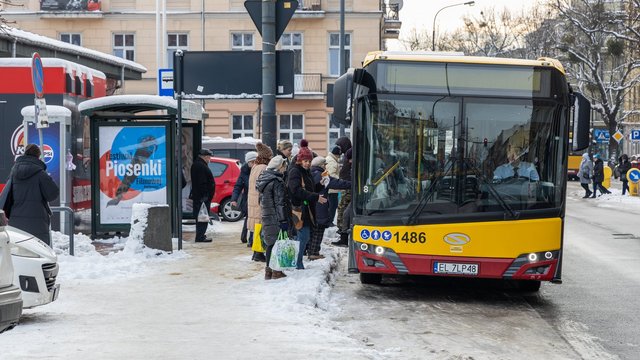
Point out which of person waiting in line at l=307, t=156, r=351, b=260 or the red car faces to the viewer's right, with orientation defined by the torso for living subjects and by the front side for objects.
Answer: the person waiting in line

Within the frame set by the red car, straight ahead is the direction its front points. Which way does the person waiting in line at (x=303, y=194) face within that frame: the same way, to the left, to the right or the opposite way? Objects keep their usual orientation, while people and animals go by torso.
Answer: the opposite way

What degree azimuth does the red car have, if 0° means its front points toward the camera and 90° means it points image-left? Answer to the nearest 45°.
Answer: approximately 90°

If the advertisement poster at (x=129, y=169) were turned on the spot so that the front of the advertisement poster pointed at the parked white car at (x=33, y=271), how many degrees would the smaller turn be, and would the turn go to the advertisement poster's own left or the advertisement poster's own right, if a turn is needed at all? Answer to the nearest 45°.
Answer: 0° — it already faces it

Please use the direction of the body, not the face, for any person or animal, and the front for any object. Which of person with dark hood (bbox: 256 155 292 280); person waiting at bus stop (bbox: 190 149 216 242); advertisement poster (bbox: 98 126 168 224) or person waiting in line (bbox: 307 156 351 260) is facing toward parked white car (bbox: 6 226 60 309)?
the advertisement poster

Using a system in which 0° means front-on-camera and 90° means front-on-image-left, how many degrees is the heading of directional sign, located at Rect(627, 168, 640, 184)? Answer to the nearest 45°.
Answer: approximately 0°

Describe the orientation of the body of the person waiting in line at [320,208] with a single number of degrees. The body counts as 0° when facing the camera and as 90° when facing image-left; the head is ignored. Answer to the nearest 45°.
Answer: approximately 270°

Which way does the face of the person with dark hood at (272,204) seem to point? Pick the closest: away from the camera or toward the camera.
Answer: away from the camera

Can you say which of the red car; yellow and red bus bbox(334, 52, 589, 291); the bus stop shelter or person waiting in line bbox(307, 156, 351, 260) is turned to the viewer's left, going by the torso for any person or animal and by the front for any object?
the red car

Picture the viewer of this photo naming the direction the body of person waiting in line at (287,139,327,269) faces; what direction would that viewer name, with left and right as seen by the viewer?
facing to the right of the viewer
